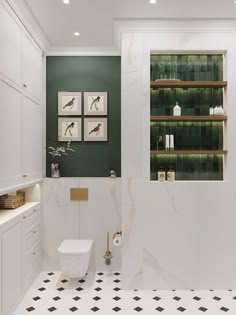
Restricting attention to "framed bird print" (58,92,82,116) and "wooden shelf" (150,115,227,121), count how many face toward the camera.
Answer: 2

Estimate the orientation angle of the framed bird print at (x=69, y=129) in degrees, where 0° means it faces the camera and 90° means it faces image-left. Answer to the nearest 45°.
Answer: approximately 0°

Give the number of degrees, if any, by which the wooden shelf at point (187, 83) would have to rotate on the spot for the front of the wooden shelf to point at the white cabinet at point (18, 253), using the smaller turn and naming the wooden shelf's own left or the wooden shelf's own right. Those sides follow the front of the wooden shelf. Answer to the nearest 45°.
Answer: approximately 45° to the wooden shelf's own right

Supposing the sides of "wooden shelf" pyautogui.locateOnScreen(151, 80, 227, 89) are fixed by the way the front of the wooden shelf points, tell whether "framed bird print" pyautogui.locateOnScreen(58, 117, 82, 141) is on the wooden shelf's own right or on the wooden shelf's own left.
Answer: on the wooden shelf's own right
